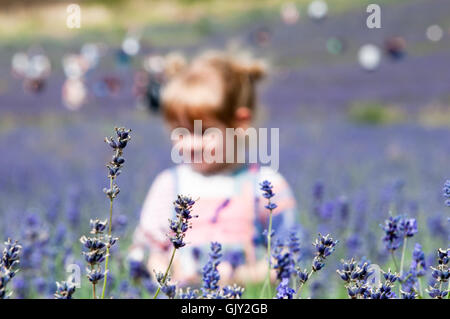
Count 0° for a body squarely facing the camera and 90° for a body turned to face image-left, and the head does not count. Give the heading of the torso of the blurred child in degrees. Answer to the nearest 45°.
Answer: approximately 0°

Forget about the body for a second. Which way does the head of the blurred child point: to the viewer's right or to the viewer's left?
to the viewer's left
